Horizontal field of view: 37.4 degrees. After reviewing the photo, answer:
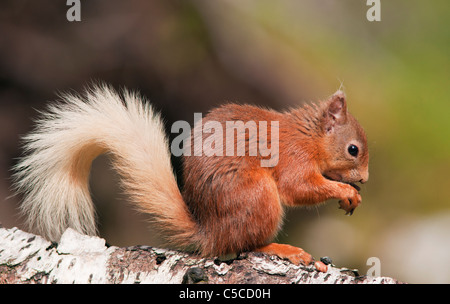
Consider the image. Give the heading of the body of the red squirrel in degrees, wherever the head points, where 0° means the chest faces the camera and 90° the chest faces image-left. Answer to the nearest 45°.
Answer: approximately 270°
